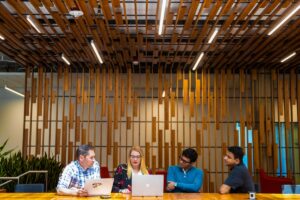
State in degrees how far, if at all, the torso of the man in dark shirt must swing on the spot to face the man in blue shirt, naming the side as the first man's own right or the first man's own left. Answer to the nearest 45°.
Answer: approximately 45° to the first man's own right

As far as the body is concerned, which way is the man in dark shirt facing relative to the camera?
to the viewer's left

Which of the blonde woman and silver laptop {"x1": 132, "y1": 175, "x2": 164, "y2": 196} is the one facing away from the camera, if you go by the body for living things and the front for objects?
the silver laptop

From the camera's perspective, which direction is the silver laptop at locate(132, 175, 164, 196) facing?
away from the camera

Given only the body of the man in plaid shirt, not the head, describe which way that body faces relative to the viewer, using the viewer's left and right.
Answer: facing the viewer and to the right of the viewer

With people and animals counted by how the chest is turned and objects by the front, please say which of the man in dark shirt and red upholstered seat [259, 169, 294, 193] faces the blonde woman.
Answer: the man in dark shirt

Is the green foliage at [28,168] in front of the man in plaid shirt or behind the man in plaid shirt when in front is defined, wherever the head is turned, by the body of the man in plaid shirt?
behind

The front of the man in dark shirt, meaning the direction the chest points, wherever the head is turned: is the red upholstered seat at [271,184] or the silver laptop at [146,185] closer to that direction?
the silver laptop
